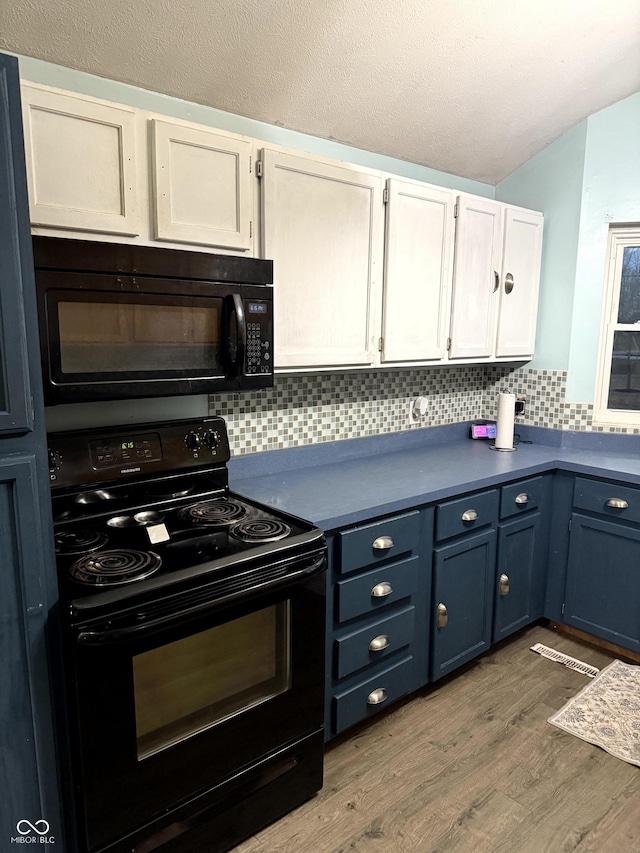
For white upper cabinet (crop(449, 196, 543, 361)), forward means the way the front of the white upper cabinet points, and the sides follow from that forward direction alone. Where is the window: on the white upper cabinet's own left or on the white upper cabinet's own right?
on the white upper cabinet's own left

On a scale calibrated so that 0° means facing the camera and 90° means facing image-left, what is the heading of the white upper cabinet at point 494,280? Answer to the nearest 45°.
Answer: approximately 315°

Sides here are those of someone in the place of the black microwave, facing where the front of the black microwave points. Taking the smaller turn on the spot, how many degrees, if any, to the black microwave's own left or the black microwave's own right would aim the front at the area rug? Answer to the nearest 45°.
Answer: approximately 45° to the black microwave's own left

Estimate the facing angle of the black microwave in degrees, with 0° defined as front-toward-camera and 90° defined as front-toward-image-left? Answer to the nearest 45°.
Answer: approximately 315°

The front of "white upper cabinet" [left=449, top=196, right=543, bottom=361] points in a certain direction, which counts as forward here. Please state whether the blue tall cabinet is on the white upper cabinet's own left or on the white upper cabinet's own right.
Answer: on the white upper cabinet's own right

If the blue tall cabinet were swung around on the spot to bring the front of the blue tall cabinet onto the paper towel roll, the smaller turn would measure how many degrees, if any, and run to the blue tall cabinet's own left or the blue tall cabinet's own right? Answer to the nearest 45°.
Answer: approximately 90° to the blue tall cabinet's own left
